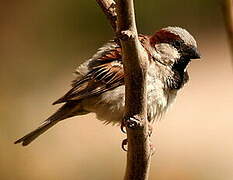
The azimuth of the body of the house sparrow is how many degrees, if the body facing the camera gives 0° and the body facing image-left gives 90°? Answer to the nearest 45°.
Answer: approximately 270°
